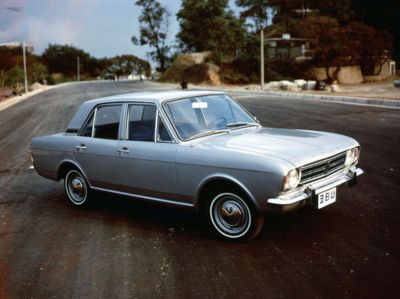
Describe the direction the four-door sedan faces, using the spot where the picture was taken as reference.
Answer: facing the viewer and to the right of the viewer

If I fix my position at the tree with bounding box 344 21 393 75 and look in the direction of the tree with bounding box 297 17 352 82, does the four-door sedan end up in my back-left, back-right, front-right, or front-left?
front-left

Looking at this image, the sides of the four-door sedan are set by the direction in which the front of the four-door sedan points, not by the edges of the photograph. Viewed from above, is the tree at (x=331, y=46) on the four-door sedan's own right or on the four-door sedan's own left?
on the four-door sedan's own left

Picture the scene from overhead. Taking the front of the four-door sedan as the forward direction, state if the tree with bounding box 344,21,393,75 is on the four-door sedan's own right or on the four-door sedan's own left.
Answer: on the four-door sedan's own left

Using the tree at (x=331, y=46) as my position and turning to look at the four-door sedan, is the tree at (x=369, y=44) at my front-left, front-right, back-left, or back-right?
back-left
